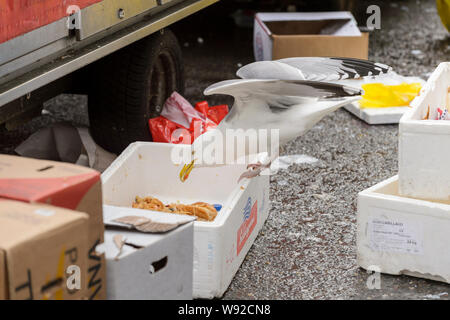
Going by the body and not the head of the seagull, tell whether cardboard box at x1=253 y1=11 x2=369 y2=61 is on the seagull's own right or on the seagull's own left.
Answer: on the seagull's own right

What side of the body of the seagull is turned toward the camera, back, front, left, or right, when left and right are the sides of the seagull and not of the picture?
left

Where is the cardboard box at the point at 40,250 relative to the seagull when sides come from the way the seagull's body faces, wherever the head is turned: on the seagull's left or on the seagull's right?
on the seagull's left

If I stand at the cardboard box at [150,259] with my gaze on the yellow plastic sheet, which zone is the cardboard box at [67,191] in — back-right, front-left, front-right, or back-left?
back-left

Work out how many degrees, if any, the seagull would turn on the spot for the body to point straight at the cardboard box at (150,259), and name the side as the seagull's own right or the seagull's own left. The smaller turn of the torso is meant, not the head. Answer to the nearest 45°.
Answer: approximately 90° to the seagull's own left

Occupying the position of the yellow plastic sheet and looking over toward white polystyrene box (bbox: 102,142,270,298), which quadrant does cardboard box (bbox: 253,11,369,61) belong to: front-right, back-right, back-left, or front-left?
back-right
